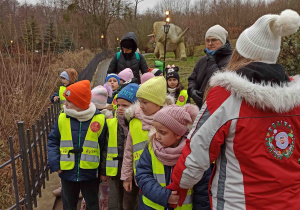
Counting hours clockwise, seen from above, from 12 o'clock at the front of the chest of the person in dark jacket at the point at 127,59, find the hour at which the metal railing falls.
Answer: The metal railing is roughly at 1 o'clock from the person in dark jacket.

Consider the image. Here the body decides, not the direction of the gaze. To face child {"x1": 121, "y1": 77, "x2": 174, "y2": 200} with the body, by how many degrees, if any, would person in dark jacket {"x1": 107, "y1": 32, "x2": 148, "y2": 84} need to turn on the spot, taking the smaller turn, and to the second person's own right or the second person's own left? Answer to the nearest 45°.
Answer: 0° — they already face them

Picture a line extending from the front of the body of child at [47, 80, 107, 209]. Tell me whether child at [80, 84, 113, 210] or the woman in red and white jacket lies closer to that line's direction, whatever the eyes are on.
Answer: the woman in red and white jacket

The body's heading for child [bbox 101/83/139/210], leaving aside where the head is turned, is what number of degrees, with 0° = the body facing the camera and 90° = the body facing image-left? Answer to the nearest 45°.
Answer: approximately 0°

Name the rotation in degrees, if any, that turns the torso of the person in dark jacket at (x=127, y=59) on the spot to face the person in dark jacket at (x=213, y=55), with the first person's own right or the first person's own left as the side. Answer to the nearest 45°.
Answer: approximately 45° to the first person's own left

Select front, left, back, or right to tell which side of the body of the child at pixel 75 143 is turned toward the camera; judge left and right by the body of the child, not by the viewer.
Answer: front

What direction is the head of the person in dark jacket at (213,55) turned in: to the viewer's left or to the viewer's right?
to the viewer's left

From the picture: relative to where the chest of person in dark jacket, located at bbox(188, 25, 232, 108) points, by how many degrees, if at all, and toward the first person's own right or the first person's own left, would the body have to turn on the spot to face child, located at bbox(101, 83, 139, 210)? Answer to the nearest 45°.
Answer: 0° — they already face them

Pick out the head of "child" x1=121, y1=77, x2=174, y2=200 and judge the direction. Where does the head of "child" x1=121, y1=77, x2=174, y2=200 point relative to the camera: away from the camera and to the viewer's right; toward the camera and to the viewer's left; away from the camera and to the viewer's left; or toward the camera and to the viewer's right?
toward the camera and to the viewer's left

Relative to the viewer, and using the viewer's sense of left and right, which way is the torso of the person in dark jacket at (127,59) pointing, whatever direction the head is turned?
facing the viewer

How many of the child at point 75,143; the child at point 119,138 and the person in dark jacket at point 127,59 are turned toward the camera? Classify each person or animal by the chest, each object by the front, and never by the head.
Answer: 3

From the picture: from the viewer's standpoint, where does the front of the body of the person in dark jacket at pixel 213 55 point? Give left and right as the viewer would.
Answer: facing the viewer and to the left of the viewer

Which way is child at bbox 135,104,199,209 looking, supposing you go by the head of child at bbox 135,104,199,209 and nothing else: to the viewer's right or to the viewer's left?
to the viewer's left
